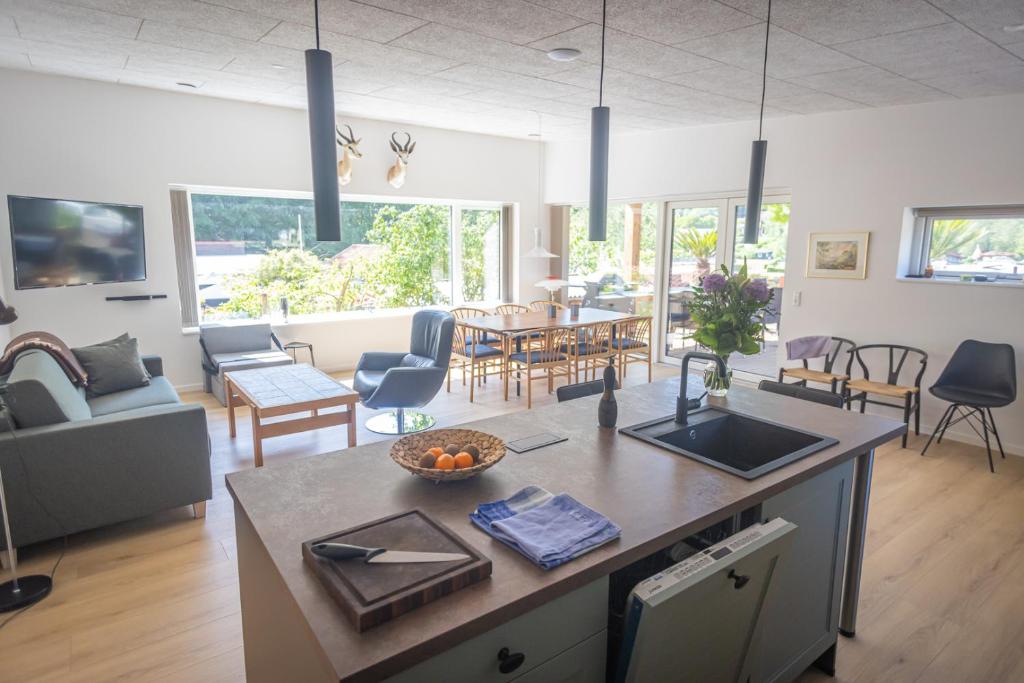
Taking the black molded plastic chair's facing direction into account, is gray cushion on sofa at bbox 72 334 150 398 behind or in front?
in front

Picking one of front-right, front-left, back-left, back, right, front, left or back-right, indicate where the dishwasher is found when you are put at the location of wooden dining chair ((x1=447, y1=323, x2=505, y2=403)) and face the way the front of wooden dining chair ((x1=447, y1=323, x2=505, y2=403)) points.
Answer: back-right

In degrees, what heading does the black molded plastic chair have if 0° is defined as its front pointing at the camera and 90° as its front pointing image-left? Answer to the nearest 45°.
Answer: approximately 45°

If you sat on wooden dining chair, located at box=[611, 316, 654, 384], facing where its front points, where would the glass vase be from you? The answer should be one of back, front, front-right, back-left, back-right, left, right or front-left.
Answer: back-left

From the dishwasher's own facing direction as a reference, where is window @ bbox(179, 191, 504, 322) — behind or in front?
behind

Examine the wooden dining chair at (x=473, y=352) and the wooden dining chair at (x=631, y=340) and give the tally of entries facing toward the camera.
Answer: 0

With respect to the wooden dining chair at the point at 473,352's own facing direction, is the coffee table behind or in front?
behind

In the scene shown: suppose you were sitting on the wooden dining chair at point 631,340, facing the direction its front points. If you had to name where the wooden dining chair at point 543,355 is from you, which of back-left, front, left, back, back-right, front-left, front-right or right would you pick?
left

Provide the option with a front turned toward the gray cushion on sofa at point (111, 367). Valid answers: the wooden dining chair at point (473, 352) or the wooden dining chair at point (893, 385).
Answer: the wooden dining chair at point (893, 385)

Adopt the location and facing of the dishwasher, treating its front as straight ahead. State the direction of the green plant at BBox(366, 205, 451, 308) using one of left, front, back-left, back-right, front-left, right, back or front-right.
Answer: back

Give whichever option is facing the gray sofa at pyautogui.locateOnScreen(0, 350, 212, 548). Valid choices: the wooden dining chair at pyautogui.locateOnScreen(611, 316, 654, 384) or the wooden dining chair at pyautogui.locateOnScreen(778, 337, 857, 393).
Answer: the wooden dining chair at pyautogui.locateOnScreen(778, 337, 857, 393)

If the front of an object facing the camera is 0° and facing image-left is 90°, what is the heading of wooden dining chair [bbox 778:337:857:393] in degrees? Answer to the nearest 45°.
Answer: approximately 45°

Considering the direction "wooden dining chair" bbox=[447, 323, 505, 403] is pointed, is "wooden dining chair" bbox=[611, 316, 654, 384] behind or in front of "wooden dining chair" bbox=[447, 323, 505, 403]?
in front

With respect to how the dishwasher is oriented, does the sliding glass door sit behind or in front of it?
behind
